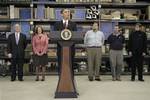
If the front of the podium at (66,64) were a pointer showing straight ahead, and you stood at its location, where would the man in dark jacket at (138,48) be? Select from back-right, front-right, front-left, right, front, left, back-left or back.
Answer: back-left

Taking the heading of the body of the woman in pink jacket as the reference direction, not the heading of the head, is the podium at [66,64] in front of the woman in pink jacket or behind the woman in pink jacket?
in front

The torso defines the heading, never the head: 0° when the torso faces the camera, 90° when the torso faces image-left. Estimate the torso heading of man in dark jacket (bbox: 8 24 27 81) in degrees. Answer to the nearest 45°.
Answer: approximately 0°

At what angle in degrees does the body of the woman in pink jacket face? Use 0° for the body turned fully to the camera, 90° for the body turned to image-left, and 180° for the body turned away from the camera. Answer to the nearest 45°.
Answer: approximately 0°

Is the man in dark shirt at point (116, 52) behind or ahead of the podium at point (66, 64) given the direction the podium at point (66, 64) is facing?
behind

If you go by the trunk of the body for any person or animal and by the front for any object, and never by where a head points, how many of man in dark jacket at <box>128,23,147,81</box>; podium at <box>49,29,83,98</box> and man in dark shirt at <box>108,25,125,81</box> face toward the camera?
3

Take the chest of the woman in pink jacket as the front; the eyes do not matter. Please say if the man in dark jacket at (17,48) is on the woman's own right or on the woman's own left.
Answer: on the woman's own right

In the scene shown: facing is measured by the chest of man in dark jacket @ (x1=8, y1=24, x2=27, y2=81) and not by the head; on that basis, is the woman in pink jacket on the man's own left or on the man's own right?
on the man's own left

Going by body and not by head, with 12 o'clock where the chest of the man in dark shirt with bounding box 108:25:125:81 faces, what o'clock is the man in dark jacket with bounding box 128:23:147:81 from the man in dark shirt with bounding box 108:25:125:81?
the man in dark jacket with bounding box 128:23:147:81 is roughly at 9 o'clock from the man in dark shirt with bounding box 108:25:125:81.

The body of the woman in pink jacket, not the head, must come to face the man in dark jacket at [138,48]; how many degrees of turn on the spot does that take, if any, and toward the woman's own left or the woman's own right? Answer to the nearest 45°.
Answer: approximately 90° to the woman's own left

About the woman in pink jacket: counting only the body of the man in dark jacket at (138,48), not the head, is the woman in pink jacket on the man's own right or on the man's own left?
on the man's own right
